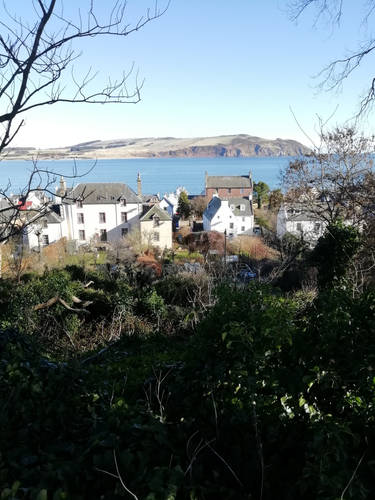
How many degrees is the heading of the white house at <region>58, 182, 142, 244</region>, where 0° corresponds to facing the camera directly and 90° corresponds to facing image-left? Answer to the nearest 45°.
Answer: approximately 0°

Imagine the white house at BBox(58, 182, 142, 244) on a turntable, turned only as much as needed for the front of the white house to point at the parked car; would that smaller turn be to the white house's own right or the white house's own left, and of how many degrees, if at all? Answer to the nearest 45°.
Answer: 0° — it already faces it

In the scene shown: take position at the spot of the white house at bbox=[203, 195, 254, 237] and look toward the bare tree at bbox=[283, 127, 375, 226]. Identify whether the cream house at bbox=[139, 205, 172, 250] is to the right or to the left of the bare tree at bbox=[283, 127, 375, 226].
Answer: right

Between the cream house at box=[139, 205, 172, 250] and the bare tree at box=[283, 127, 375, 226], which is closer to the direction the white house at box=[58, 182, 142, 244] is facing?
the bare tree

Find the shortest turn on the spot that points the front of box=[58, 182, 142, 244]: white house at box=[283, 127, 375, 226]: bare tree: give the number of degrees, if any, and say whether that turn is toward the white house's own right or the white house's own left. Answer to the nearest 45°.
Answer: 0° — it already faces it

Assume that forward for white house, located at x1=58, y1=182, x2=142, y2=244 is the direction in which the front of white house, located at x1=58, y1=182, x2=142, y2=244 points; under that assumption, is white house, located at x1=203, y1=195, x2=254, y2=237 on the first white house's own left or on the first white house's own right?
on the first white house's own left

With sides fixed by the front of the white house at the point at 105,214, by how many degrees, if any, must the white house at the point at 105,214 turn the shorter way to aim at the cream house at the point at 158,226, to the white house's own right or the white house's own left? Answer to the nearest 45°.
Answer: approximately 45° to the white house's own left

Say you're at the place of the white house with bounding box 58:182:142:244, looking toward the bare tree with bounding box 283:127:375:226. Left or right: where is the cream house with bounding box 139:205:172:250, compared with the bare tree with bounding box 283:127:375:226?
left

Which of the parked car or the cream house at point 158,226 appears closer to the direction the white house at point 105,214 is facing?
the parked car

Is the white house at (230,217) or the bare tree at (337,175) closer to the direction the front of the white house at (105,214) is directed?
the bare tree
